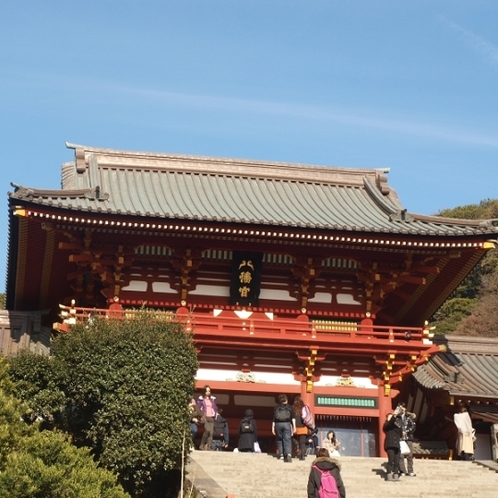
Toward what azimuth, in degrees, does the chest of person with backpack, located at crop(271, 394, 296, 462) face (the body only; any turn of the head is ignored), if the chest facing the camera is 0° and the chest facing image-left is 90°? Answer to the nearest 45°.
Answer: approximately 180°

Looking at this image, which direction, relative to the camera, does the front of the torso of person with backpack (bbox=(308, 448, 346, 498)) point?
away from the camera

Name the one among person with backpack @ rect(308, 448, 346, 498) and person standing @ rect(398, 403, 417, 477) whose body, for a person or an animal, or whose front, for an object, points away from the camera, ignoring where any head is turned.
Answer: the person with backpack

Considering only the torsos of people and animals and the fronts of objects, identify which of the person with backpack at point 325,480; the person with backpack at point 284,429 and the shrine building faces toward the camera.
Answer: the shrine building

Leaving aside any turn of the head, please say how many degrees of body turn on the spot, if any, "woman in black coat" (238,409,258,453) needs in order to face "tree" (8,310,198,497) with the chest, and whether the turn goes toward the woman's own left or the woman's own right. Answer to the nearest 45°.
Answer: approximately 135° to the woman's own left

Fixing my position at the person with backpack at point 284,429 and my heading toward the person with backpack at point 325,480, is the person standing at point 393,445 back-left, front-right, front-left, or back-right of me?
front-left

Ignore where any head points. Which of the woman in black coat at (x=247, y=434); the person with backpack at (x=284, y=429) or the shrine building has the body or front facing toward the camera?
the shrine building

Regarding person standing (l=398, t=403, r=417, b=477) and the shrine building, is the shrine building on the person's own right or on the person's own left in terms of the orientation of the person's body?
on the person's own right

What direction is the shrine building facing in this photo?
toward the camera

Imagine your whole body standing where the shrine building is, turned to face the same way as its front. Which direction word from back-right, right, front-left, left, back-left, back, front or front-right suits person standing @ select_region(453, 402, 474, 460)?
left

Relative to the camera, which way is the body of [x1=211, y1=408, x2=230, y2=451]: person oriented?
away from the camera

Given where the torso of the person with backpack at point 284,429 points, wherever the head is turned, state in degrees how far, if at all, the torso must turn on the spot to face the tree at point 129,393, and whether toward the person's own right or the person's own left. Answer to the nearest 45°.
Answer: approximately 135° to the person's own left
